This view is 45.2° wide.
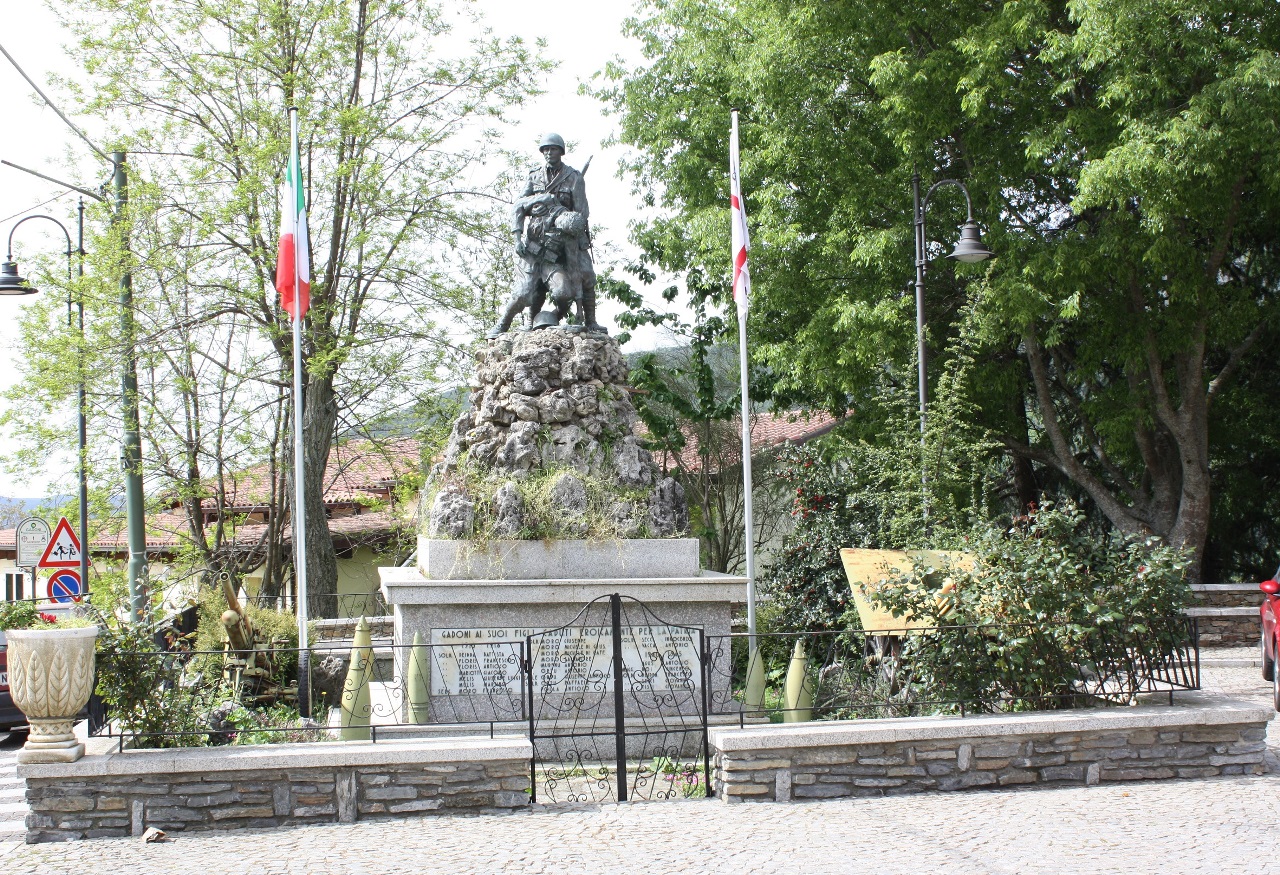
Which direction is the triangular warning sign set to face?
toward the camera

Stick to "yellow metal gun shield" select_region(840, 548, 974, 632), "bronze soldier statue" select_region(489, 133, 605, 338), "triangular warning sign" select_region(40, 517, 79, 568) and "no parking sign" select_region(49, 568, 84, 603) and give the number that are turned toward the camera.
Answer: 4

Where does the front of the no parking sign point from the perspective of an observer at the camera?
facing the viewer

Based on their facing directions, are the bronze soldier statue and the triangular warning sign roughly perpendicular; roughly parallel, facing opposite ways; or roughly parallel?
roughly parallel

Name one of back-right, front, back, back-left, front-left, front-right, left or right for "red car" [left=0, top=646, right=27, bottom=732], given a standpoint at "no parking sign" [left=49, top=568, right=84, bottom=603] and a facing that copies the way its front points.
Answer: front

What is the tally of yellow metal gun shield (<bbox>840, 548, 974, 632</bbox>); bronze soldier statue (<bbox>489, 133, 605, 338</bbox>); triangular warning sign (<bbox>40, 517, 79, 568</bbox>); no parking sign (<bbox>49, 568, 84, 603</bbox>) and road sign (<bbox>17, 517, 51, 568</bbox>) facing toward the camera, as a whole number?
5

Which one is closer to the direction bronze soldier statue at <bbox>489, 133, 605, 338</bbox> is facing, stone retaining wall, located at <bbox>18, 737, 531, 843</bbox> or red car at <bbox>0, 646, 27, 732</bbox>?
the stone retaining wall

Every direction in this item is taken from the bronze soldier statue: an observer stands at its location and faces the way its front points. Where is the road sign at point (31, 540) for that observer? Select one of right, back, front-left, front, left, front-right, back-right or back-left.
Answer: back-right

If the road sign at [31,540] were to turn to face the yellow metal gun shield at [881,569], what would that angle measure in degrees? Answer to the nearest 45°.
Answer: approximately 45° to its left

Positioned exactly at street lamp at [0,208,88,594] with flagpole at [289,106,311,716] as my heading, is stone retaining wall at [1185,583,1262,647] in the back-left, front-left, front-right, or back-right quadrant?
front-left

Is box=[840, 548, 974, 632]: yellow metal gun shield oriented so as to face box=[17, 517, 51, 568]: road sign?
no

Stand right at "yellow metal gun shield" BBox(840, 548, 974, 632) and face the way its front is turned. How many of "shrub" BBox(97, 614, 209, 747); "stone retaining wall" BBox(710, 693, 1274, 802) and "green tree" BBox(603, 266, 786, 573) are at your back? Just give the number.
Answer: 1

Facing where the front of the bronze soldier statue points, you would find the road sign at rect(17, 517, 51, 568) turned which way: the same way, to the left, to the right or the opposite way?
the same way

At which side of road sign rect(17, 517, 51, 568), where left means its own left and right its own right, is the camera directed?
front
